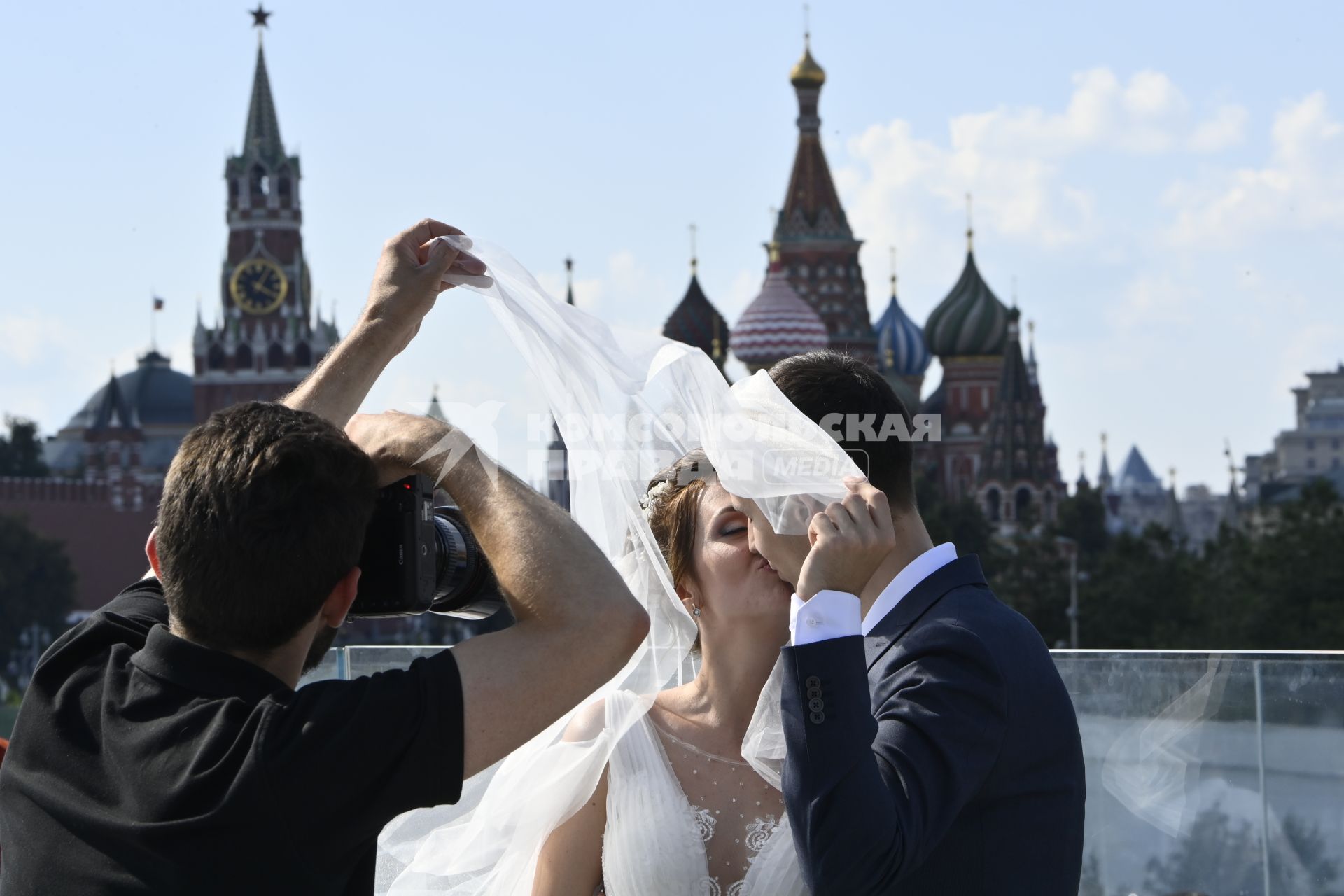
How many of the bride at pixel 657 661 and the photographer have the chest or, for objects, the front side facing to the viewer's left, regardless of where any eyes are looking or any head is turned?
0

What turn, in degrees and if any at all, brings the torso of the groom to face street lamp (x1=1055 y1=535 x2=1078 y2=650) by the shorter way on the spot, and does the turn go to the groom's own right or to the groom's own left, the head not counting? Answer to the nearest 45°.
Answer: approximately 90° to the groom's own right

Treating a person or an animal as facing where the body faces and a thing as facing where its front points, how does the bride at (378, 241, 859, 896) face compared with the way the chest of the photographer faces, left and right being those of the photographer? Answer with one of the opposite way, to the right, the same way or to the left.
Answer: to the right

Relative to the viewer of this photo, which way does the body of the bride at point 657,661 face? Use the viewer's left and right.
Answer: facing the viewer and to the right of the viewer

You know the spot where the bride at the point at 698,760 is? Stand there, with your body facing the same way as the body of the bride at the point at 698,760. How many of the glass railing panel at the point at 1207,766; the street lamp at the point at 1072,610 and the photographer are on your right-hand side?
1

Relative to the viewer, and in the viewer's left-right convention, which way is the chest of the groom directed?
facing to the left of the viewer

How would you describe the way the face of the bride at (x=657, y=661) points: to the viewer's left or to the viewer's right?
to the viewer's right

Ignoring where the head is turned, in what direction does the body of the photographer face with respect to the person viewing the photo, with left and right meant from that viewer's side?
facing away from the viewer and to the right of the viewer

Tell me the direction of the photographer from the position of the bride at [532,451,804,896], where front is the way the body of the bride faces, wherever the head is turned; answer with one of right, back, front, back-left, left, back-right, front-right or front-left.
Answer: right

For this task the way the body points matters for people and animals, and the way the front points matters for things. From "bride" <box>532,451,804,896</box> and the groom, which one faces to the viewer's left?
the groom

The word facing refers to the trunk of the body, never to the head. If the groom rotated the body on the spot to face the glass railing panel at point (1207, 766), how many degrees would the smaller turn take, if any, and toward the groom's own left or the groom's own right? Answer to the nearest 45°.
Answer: approximately 90° to the groom's own right

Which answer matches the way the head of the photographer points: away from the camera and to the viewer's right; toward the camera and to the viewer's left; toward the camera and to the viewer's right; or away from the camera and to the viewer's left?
away from the camera and to the viewer's right

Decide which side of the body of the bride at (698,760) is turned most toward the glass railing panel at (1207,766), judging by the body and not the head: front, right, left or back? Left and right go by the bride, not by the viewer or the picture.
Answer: left

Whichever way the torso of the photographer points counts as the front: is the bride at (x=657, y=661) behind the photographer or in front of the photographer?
in front
